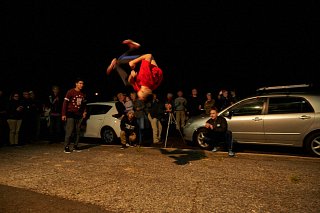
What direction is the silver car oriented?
to the viewer's left

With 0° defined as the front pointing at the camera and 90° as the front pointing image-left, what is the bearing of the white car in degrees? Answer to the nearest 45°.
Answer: approximately 90°

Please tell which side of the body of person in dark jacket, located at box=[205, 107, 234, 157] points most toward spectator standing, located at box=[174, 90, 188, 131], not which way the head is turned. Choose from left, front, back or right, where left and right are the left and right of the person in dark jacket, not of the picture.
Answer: right

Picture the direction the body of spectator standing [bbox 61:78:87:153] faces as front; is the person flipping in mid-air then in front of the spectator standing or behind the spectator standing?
in front

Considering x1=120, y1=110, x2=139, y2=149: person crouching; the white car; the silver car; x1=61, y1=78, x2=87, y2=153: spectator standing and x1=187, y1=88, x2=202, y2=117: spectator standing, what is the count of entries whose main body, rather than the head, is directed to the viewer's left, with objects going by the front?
2

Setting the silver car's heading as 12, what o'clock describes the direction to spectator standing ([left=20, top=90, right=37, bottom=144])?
The spectator standing is roughly at 12 o'clock from the silver car.

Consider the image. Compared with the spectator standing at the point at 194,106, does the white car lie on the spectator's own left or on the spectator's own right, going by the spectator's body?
on the spectator's own right

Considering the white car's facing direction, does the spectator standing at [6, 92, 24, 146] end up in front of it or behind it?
in front

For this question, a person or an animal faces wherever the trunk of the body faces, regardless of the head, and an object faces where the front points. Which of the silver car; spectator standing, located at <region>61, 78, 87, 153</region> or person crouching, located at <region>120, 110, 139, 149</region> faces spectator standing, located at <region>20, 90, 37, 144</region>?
the silver car

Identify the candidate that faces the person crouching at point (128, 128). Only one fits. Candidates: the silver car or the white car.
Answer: the silver car

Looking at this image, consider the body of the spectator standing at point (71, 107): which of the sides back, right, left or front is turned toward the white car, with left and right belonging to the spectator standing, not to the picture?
left

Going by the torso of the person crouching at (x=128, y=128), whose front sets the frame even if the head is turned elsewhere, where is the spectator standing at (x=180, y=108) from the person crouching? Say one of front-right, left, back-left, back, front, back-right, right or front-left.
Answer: back-left
